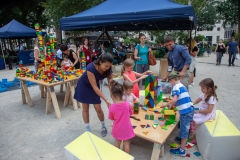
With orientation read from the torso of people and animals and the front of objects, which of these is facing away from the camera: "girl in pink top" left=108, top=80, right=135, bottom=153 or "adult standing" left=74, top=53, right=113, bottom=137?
the girl in pink top

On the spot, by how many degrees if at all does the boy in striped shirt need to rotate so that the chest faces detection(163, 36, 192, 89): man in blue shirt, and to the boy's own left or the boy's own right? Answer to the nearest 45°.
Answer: approximately 90° to the boy's own right

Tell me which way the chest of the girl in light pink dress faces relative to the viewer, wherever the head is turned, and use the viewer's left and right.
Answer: facing to the left of the viewer

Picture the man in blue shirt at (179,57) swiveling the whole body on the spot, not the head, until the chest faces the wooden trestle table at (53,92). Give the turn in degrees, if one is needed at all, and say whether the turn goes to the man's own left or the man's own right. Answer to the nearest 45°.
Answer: approximately 45° to the man's own right

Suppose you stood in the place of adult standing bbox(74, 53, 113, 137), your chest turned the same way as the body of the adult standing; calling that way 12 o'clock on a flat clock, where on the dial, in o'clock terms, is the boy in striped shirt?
The boy in striped shirt is roughly at 11 o'clock from the adult standing.

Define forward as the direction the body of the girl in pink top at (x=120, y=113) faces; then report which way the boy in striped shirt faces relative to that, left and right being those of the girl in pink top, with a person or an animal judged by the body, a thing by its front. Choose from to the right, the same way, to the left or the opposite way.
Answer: to the left

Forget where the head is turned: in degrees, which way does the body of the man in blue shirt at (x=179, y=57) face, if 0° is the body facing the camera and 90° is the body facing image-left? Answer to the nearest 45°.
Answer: approximately 45°

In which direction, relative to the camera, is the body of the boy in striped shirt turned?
to the viewer's left

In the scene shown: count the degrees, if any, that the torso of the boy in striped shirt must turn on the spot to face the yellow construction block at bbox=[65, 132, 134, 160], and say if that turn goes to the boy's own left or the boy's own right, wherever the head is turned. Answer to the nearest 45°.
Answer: approximately 45° to the boy's own left
